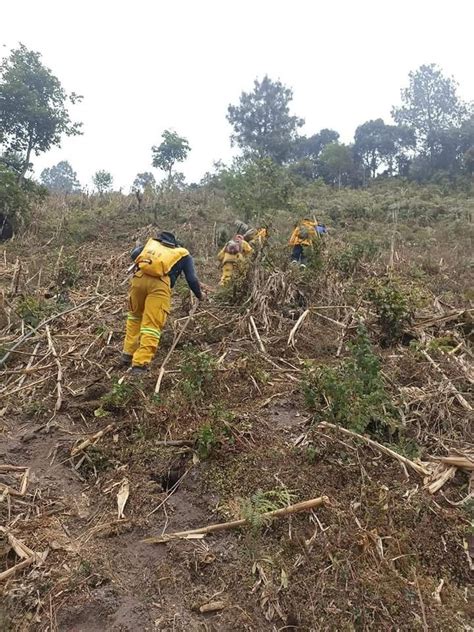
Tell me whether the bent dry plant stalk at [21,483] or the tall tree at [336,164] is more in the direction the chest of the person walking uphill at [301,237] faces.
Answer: the tall tree

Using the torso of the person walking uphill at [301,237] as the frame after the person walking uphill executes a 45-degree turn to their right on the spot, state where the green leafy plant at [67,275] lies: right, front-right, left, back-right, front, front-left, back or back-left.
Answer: back

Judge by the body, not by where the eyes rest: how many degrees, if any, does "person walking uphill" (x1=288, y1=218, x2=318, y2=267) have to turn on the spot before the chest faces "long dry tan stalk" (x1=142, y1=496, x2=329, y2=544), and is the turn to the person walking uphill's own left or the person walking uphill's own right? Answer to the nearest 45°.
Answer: approximately 135° to the person walking uphill's own right

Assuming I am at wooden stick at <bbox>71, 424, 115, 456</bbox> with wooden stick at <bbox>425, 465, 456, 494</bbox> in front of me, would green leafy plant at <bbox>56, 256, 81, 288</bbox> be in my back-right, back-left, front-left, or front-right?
back-left

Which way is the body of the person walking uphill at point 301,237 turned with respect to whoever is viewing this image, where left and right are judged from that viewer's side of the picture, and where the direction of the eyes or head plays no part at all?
facing away from the viewer and to the right of the viewer

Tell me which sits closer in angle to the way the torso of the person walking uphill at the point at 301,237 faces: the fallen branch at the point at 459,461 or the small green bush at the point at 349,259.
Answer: the small green bush

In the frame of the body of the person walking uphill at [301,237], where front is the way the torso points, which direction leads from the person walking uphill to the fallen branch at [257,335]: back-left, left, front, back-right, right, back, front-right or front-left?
back-right

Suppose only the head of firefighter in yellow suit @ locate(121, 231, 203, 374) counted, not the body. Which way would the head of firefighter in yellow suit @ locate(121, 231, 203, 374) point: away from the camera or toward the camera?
away from the camera

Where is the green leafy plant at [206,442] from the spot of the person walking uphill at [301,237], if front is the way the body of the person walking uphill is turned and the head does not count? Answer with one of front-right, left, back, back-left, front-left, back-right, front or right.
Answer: back-right

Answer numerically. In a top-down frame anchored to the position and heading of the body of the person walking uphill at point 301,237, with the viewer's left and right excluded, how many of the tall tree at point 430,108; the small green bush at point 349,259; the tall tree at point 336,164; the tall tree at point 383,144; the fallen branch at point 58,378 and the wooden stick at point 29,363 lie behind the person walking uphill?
2

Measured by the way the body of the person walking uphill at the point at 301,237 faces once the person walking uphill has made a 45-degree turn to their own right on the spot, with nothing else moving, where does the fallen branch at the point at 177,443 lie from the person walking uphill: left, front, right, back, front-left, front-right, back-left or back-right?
right

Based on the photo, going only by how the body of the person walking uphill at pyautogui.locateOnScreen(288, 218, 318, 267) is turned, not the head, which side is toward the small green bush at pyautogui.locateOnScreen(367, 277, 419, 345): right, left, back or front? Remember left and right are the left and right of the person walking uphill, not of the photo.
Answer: back

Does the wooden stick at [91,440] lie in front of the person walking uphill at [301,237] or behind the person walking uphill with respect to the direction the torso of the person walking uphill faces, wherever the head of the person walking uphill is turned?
behind

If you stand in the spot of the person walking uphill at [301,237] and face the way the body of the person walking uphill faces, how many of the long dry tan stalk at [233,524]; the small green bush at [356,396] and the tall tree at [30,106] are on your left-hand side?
1
